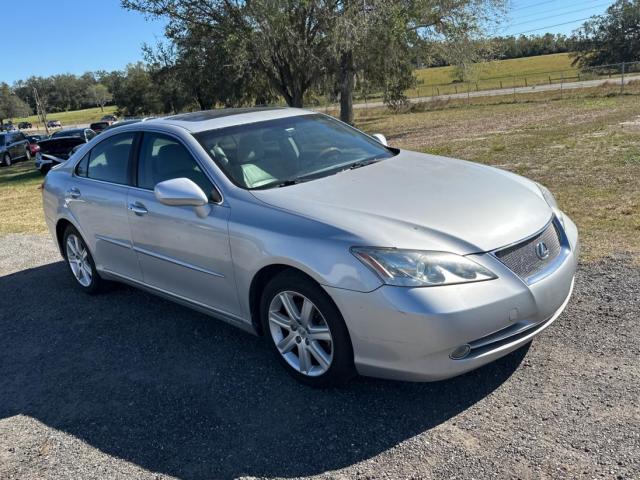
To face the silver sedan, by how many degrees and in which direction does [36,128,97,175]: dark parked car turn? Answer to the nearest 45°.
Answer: approximately 45° to its left

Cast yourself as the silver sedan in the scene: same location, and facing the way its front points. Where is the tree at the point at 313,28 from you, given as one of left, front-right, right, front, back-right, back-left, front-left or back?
back-left

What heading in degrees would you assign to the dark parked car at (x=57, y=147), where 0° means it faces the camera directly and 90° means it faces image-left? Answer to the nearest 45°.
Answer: approximately 45°

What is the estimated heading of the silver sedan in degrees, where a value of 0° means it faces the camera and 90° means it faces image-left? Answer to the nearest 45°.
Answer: approximately 315°

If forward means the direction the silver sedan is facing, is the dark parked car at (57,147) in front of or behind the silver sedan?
behind

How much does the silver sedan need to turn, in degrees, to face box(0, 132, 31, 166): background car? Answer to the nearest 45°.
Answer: approximately 180°
